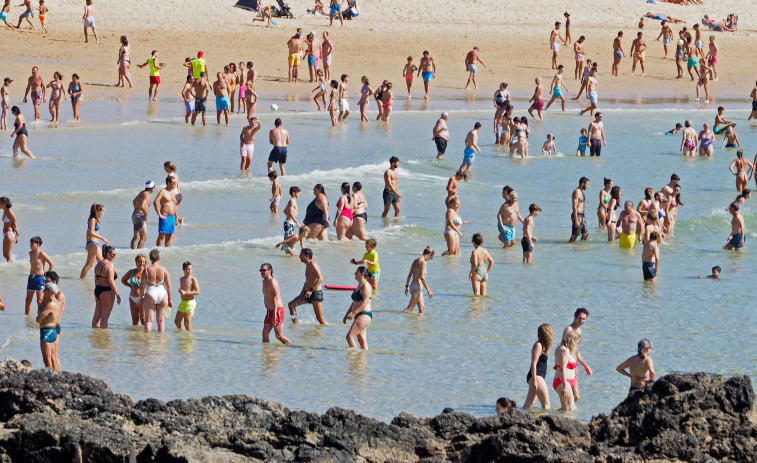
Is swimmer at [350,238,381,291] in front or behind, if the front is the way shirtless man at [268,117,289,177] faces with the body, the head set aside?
behind

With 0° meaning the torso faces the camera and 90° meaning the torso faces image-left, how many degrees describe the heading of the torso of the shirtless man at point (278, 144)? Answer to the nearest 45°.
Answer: approximately 180°

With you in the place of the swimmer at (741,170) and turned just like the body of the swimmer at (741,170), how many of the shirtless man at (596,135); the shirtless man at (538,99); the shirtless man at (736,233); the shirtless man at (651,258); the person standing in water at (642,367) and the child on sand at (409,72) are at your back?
3

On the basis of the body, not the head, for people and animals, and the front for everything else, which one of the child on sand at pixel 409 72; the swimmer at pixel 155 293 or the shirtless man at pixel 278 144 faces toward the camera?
the child on sand

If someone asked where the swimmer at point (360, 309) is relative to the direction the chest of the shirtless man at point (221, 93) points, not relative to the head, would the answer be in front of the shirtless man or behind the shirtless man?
in front

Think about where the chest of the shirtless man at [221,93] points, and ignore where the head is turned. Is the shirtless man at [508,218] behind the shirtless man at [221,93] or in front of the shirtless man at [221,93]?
in front

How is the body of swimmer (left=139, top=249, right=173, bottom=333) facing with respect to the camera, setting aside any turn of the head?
away from the camera

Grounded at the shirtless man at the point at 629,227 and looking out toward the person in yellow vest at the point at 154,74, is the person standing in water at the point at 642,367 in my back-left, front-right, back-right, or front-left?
back-left

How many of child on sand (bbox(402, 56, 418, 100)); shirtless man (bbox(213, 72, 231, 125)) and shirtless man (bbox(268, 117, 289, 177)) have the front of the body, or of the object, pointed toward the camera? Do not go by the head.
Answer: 2
